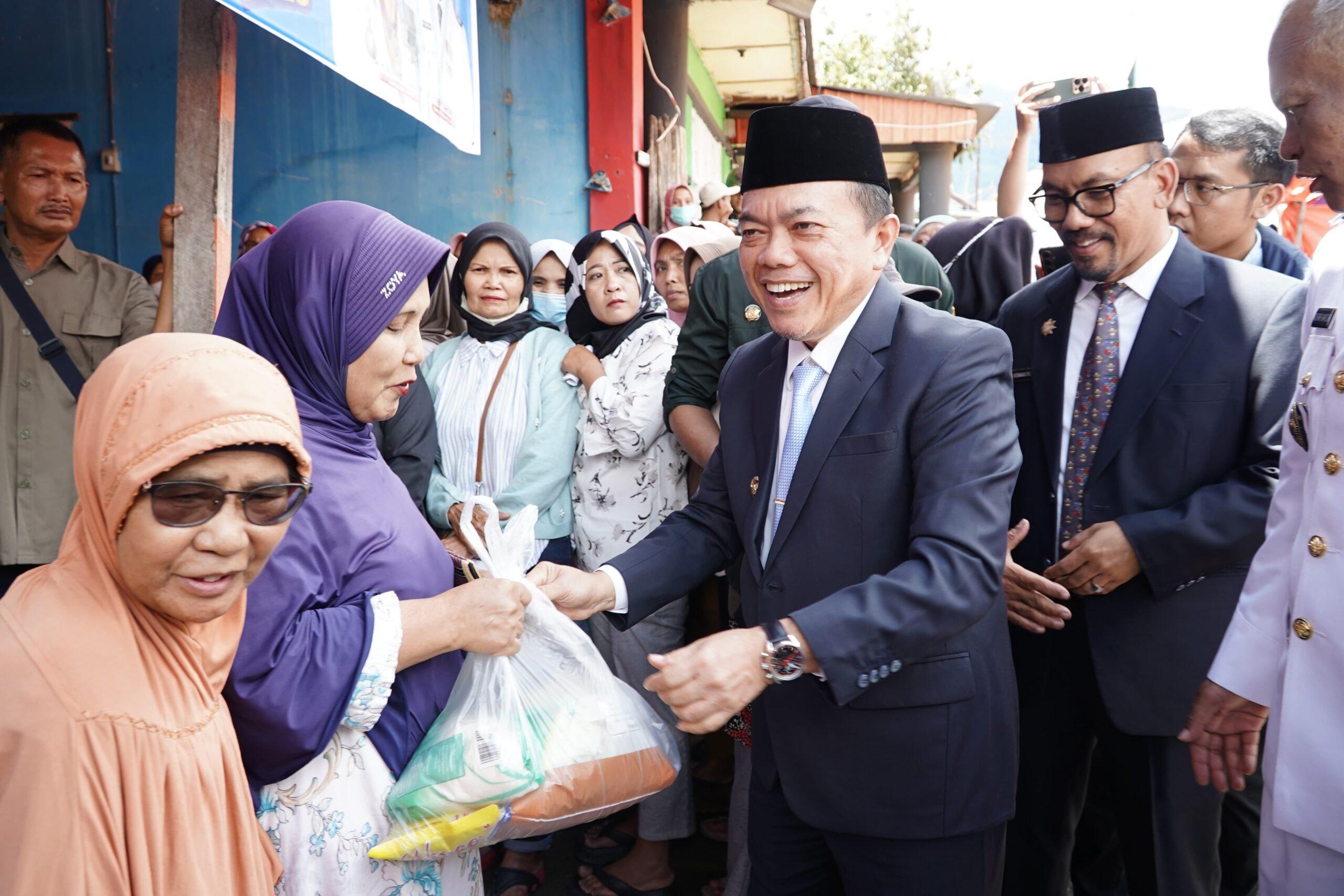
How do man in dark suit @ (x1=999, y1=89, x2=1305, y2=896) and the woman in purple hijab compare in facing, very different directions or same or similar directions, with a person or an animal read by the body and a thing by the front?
very different directions

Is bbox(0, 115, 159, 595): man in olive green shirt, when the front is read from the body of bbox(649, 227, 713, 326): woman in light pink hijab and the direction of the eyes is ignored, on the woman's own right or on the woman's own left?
on the woman's own right

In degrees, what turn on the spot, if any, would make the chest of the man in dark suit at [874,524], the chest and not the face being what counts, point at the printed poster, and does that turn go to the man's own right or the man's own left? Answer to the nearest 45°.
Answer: approximately 90° to the man's own right

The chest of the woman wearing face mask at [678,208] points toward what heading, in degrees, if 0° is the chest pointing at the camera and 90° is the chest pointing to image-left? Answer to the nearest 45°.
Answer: approximately 0°

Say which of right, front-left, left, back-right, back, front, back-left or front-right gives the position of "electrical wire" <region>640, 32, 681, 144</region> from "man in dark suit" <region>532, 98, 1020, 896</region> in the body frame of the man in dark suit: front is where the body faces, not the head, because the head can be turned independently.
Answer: back-right

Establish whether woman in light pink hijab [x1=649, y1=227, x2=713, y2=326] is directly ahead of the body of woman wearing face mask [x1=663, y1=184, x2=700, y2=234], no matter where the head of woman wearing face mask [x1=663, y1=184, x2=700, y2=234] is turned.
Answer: yes

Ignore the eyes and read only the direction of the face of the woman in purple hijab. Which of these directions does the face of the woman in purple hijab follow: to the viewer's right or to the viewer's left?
to the viewer's right

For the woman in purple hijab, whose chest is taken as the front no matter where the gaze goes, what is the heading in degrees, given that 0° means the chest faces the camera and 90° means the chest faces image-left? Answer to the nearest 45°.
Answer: approximately 270°

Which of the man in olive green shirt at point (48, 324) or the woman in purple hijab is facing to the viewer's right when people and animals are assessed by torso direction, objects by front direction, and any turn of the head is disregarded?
the woman in purple hijab

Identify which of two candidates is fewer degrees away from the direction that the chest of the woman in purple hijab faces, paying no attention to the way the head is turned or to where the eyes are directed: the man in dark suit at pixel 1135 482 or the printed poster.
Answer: the man in dark suit
